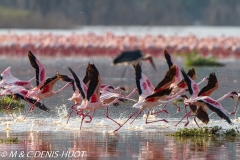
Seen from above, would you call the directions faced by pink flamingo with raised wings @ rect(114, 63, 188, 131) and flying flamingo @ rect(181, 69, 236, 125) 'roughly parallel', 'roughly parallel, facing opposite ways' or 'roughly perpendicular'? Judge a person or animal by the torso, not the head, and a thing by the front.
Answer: roughly parallel
